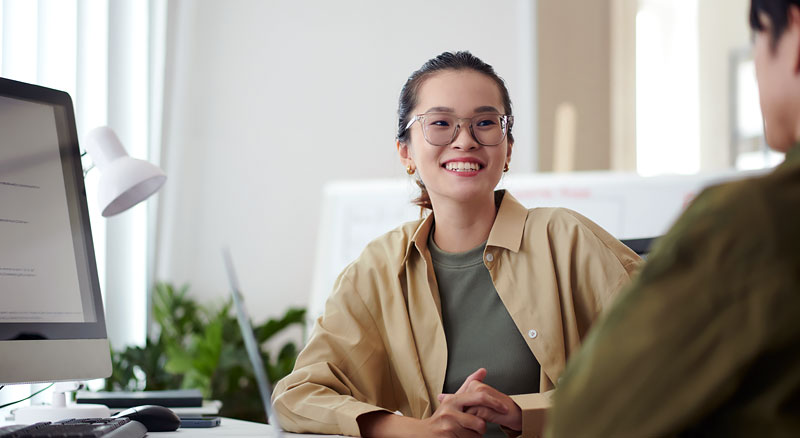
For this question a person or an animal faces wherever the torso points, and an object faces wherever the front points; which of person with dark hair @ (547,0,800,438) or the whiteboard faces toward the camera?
the whiteboard

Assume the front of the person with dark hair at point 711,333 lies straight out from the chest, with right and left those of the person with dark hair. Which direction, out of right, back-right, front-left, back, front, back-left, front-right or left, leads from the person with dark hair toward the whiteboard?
front-right

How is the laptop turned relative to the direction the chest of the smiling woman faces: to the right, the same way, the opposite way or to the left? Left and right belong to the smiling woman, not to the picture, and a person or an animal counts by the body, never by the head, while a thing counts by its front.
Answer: to the left

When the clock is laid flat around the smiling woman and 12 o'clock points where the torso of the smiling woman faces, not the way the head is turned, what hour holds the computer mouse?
The computer mouse is roughly at 2 o'clock from the smiling woman.

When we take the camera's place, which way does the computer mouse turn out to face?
facing away from the viewer and to the left of the viewer

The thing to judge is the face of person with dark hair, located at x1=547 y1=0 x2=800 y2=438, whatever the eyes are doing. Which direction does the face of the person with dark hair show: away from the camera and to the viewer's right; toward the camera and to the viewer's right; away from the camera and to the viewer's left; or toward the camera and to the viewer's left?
away from the camera and to the viewer's left

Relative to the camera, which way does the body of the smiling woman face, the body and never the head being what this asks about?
toward the camera

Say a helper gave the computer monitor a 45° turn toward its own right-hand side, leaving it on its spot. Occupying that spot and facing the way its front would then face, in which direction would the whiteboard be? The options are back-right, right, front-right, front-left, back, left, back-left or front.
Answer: back-left

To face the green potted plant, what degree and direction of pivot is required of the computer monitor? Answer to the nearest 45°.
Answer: approximately 135° to its left

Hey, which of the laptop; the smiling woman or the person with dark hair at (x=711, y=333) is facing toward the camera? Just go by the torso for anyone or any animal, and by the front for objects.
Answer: the smiling woman

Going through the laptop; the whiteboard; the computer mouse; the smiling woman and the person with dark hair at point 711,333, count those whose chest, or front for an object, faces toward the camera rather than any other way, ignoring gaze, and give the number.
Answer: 2

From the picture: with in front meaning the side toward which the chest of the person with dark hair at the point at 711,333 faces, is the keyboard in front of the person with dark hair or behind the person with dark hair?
in front

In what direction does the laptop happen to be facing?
to the viewer's right
